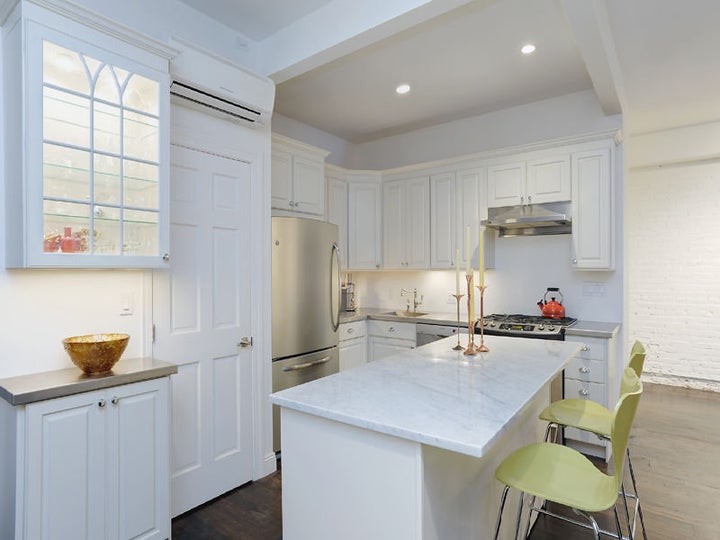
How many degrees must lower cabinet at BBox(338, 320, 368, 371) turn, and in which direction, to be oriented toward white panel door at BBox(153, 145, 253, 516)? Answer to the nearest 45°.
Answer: approximately 90° to its right

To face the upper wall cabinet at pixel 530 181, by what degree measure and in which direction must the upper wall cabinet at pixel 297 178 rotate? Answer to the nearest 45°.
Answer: approximately 45° to its left

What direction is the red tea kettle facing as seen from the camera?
to the viewer's left

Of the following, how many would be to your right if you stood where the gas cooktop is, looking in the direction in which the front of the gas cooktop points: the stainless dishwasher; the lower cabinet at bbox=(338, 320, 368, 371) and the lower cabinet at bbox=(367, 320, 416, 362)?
3

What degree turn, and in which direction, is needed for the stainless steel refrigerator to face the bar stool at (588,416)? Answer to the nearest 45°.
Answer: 0° — it already faces it

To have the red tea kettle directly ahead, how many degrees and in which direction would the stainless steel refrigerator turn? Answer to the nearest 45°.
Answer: approximately 45° to its left

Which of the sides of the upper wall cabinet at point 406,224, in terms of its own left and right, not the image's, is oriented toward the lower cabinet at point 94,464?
front

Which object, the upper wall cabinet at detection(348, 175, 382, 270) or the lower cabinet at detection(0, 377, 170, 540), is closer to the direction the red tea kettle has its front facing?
the upper wall cabinet

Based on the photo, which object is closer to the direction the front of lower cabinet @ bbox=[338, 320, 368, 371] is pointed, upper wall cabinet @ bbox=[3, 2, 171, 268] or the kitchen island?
the kitchen island

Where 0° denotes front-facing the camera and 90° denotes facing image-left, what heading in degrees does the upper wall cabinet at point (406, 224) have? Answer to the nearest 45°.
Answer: approximately 45°

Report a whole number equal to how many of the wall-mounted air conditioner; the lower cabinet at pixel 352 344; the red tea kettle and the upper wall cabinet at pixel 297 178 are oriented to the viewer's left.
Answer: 1

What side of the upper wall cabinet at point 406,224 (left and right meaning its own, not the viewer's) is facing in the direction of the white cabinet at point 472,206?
left

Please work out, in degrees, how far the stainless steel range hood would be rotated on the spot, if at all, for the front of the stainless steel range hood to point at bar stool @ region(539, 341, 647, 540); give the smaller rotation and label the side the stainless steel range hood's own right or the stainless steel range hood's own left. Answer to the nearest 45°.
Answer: approximately 45° to the stainless steel range hood's own left

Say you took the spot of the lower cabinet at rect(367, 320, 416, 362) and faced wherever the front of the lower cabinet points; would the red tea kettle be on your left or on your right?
on your left
